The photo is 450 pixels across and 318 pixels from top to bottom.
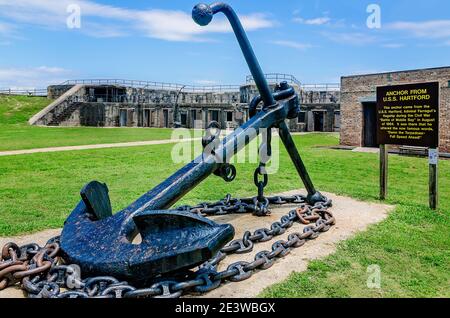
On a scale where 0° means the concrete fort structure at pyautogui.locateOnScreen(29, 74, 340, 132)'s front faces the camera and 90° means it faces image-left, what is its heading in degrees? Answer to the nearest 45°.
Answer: approximately 0°

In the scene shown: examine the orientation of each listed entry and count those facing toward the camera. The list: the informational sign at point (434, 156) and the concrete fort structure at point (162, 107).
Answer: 2

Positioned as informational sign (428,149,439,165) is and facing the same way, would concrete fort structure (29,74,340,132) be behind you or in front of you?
behind
